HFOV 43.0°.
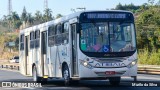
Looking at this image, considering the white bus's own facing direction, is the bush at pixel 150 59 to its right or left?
on its left

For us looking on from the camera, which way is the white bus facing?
facing the viewer and to the right of the viewer
